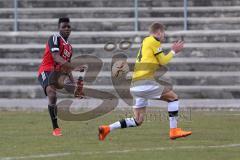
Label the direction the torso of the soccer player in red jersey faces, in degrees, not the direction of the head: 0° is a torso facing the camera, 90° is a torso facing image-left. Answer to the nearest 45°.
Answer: approximately 315°

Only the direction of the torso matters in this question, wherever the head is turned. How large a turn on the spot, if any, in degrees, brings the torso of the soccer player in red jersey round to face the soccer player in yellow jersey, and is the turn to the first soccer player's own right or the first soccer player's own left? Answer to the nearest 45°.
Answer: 0° — they already face them

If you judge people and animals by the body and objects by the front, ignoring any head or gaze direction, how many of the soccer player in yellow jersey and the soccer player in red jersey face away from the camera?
0
